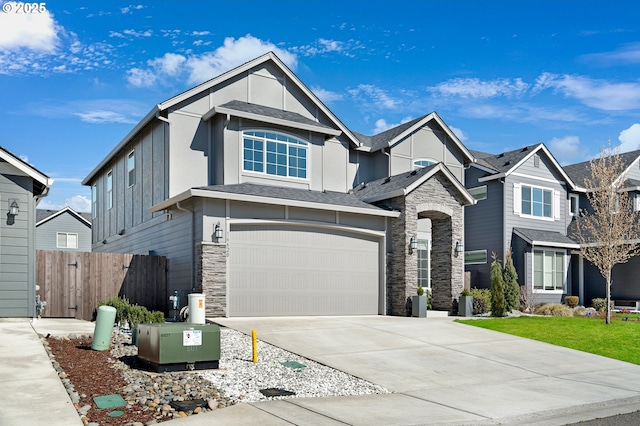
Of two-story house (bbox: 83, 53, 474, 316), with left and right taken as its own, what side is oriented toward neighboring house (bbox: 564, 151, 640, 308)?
left

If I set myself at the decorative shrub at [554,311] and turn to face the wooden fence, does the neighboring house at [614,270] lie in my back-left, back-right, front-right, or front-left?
back-right

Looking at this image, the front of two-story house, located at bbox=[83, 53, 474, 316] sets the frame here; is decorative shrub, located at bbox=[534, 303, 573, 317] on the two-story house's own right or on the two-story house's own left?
on the two-story house's own left

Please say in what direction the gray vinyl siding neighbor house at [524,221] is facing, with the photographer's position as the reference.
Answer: facing the viewer and to the right of the viewer

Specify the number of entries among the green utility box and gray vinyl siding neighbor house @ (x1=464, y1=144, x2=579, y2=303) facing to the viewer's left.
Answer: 0

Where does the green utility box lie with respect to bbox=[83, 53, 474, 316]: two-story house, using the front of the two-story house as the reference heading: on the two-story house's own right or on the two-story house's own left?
on the two-story house's own right

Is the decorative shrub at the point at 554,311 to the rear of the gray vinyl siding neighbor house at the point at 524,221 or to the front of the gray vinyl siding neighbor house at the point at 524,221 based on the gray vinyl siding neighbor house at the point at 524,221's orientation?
to the front
